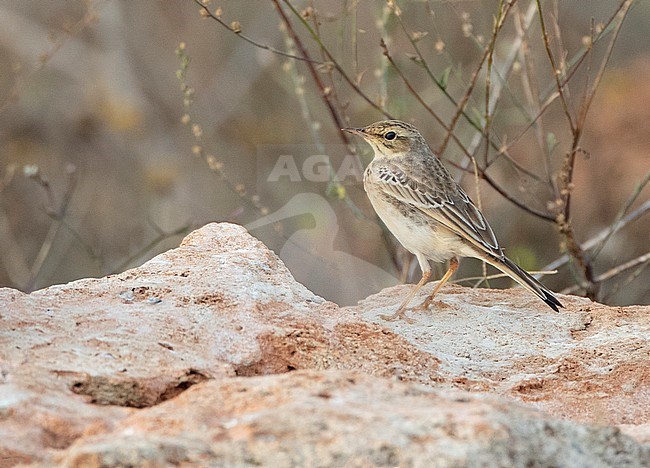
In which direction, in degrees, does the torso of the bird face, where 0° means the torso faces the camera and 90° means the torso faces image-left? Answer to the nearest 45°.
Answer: approximately 90°
